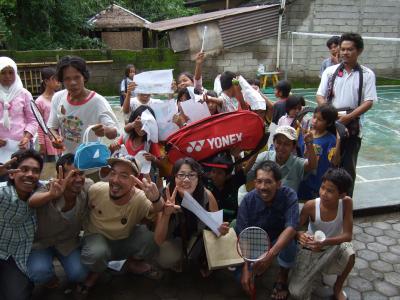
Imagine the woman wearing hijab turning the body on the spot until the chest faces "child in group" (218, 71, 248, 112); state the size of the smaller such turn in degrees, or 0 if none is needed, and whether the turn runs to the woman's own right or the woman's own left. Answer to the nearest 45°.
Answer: approximately 90° to the woman's own left

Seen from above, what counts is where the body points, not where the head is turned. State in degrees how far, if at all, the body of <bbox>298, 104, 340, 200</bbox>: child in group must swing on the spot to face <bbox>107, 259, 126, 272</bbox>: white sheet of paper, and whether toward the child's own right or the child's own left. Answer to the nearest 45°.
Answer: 0° — they already face it

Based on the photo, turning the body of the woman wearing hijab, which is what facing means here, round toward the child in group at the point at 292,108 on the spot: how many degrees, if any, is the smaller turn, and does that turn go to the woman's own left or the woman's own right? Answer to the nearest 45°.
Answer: approximately 90° to the woman's own left

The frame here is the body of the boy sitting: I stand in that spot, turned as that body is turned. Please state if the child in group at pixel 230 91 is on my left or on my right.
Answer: on my right

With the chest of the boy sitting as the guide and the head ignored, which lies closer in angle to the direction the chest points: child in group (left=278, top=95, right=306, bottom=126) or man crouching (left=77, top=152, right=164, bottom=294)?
the man crouching

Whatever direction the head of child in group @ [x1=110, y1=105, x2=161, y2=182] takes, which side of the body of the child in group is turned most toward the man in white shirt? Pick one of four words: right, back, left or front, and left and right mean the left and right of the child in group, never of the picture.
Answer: left

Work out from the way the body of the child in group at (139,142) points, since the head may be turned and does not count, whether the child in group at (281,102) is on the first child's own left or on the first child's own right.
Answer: on the first child's own left
